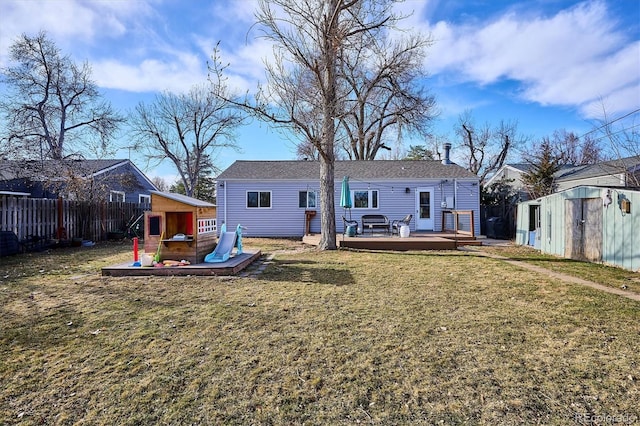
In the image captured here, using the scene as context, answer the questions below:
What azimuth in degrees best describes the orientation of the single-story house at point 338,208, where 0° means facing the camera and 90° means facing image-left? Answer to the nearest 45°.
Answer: approximately 180°

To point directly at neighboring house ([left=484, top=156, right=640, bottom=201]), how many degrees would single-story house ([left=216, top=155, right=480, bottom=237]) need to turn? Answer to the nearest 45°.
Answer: approximately 90° to its right

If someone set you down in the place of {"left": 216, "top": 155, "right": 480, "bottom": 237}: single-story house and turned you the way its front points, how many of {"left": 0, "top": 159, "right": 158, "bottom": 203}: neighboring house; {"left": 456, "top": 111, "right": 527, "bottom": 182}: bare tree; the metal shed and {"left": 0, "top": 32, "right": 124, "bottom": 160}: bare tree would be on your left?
2

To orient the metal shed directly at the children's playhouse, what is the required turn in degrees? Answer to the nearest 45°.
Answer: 0° — it already faces it

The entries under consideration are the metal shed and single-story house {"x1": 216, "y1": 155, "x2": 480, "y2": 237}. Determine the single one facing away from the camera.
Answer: the single-story house

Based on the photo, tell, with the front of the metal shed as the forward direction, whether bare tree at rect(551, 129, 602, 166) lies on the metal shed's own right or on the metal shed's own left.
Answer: on the metal shed's own right

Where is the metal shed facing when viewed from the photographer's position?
facing the viewer and to the left of the viewer

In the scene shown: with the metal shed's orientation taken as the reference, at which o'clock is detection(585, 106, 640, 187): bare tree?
The bare tree is roughly at 5 o'clock from the metal shed.

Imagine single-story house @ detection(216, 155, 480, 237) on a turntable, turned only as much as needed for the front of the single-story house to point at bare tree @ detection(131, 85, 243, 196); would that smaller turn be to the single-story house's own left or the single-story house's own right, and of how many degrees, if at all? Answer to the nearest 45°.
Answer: approximately 45° to the single-story house's own left

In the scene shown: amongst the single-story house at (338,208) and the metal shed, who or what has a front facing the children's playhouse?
the metal shed

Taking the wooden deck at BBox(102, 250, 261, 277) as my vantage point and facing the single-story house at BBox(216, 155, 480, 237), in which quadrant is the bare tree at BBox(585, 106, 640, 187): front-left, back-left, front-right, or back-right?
front-right
